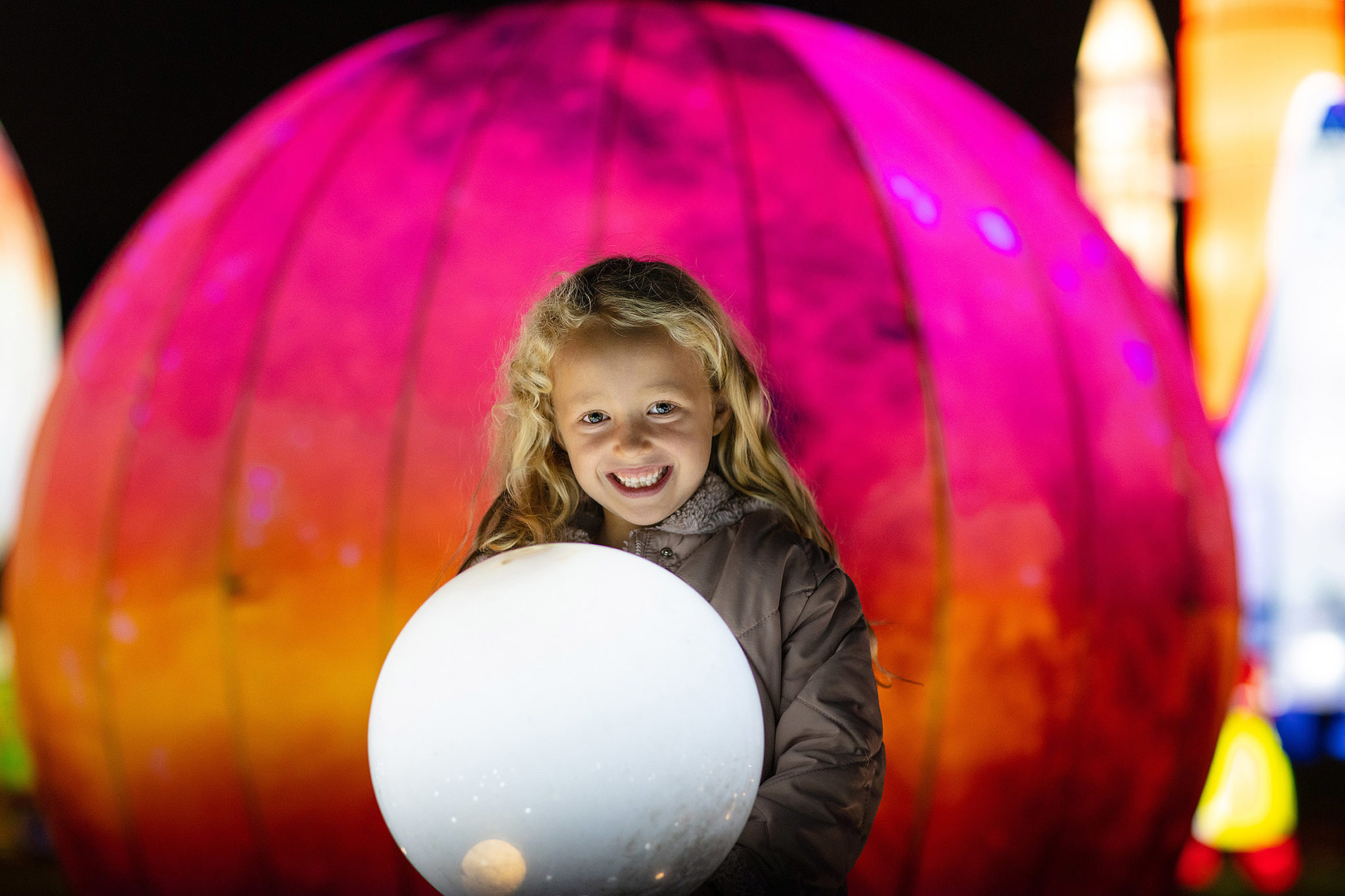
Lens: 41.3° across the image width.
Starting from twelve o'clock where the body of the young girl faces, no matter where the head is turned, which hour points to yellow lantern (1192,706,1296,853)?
The yellow lantern is roughly at 7 o'clock from the young girl.

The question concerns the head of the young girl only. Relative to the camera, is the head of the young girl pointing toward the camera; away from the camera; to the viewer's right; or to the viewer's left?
toward the camera

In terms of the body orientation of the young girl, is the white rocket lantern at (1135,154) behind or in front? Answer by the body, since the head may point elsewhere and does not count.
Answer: behind

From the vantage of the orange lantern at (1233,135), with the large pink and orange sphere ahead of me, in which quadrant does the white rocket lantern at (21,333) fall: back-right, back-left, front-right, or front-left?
front-right

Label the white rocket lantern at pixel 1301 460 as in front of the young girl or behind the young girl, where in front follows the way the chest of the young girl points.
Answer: behind

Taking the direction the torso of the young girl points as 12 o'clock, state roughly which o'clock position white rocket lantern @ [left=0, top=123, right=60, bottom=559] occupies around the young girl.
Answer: The white rocket lantern is roughly at 5 o'clock from the young girl.

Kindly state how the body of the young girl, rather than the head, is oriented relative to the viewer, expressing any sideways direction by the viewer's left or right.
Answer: facing the viewer
